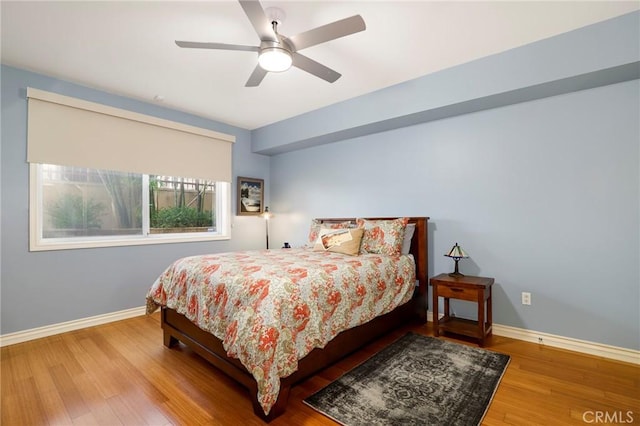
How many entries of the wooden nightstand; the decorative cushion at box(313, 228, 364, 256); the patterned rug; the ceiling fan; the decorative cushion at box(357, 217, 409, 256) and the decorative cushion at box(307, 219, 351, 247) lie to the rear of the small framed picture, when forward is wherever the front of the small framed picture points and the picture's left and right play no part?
0

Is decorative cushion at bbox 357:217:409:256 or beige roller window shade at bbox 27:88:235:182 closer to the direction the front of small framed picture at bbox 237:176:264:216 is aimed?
the decorative cushion

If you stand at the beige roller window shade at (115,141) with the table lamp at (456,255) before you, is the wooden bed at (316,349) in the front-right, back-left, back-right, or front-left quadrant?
front-right

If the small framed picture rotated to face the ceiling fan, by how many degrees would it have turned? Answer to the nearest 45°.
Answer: approximately 45° to its right

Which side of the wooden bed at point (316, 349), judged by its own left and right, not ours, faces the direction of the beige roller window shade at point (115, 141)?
right

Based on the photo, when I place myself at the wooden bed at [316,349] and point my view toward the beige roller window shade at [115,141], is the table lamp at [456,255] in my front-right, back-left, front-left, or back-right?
back-right

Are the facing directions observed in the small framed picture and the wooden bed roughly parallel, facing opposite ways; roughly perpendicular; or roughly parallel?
roughly perpendicular

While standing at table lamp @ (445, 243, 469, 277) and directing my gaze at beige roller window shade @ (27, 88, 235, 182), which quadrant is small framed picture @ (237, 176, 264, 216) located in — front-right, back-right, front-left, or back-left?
front-right

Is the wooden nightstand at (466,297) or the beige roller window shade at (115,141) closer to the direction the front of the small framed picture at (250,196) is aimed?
the wooden nightstand

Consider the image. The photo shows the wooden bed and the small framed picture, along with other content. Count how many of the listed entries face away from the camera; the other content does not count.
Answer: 0

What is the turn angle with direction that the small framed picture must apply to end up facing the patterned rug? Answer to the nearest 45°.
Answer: approximately 45° to its right

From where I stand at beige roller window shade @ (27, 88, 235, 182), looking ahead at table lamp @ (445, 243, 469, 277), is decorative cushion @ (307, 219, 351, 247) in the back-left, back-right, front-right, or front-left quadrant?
front-left

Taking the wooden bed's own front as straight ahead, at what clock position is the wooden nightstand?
The wooden nightstand is roughly at 7 o'clock from the wooden bed.

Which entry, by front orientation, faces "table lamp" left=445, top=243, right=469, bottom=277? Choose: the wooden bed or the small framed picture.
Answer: the small framed picture

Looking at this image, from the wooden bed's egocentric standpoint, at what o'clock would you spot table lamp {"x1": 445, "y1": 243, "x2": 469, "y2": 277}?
The table lamp is roughly at 7 o'clock from the wooden bed.

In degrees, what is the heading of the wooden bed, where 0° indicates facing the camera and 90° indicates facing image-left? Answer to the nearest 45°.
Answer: approximately 45°

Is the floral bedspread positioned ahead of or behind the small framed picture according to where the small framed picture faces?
ahead

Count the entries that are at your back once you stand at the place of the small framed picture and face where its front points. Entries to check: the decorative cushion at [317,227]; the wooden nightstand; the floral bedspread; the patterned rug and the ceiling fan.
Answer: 0

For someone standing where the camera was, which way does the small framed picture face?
facing the viewer and to the right of the viewer
